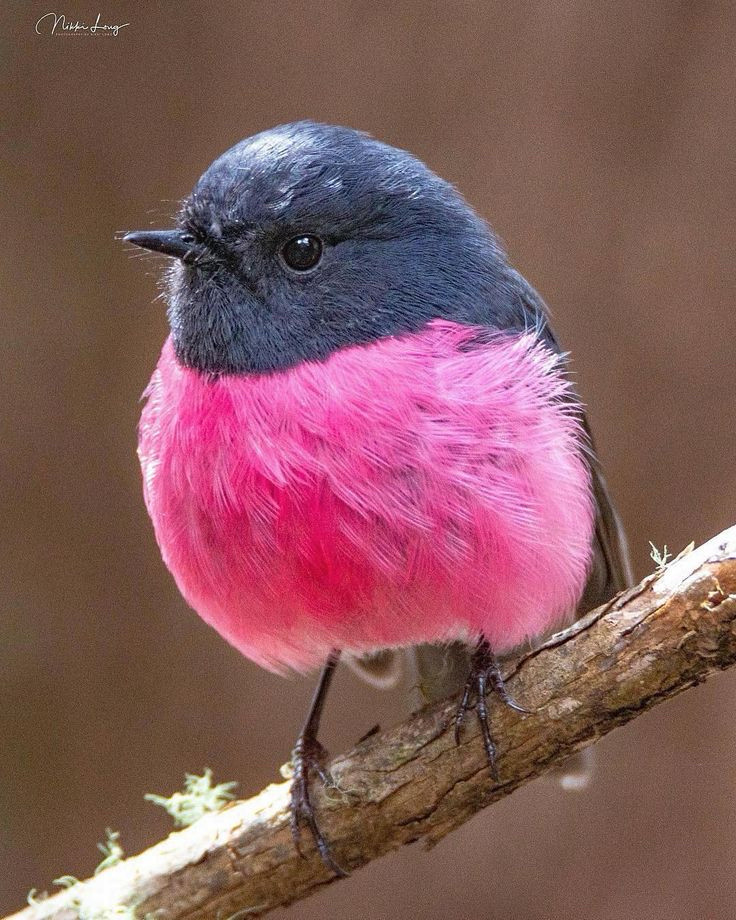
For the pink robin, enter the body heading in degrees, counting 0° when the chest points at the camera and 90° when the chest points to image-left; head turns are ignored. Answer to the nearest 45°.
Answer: approximately 45°
